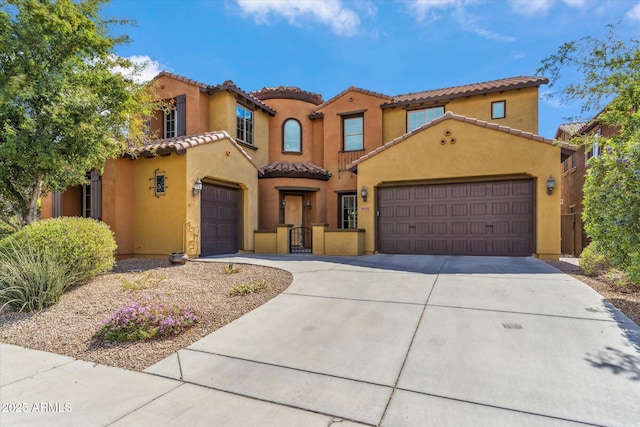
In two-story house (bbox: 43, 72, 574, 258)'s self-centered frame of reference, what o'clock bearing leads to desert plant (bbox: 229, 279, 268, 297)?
The desert plant is roughly at 1 o'clock from the two-story house.

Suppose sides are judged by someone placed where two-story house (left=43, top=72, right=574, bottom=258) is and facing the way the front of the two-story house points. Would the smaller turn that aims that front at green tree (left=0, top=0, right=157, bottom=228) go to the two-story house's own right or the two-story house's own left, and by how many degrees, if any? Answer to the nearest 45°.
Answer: approximately 45° to the two-story house's own right

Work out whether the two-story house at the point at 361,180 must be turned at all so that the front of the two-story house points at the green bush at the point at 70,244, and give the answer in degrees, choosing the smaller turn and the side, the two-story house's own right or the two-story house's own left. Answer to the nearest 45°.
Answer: approximately 45° to the two-story house's own right

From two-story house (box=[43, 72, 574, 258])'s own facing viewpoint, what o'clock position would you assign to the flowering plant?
The flowering plant is roughly at 1 o'clock from the two-story house.

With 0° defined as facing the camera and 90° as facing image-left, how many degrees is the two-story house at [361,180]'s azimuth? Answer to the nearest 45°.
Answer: approximately 0°

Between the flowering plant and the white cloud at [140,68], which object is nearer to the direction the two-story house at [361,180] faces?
the flowering plant
